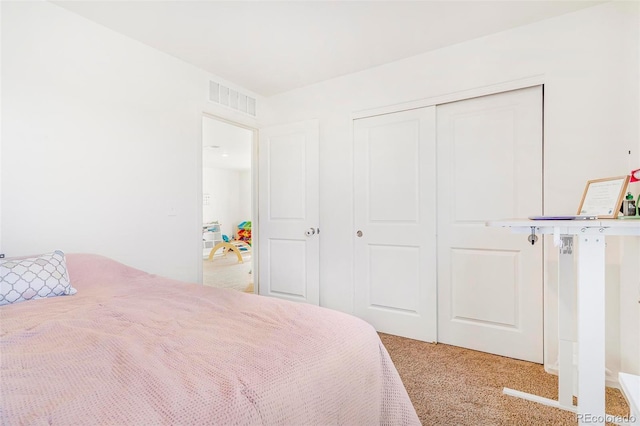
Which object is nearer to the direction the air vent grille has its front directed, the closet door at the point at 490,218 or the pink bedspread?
the closet door

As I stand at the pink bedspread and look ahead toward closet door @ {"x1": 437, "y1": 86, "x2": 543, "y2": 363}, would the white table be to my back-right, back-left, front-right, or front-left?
front-right

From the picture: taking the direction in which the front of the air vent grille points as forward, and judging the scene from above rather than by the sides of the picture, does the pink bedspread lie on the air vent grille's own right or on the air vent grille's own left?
on the air vent grille's own right

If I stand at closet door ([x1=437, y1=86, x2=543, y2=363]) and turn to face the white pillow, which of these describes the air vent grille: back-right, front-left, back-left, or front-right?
front-right

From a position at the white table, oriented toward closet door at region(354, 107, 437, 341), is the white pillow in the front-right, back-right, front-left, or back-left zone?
front-left

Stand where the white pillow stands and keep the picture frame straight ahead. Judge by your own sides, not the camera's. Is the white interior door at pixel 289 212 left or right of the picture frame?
left

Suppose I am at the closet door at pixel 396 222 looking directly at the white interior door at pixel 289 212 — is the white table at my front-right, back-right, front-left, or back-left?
back-left

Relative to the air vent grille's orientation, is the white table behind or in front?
in front

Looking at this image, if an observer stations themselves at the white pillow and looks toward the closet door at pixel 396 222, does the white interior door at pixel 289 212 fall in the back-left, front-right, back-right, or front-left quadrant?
front-left

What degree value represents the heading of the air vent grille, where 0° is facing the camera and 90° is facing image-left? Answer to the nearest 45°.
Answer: approximately 315°

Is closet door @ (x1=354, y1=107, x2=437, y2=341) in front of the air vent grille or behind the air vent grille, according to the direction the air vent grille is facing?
in front

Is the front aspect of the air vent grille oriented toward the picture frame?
yes

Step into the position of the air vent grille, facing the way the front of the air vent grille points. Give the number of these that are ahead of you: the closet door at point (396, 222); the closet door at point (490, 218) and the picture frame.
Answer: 3
